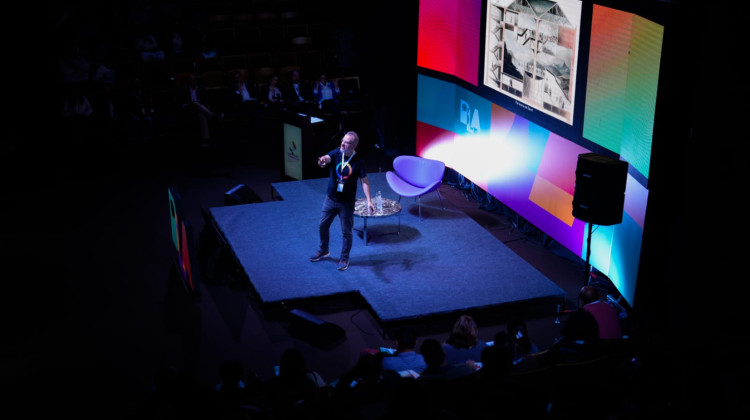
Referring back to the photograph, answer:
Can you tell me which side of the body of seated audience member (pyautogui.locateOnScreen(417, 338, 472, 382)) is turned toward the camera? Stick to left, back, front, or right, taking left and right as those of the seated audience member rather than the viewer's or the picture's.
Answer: back

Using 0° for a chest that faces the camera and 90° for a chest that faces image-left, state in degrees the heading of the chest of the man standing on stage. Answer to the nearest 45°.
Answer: approximately 45°

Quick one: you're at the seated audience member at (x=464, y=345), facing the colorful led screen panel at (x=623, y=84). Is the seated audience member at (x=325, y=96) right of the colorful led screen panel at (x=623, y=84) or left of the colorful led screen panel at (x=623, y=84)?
left

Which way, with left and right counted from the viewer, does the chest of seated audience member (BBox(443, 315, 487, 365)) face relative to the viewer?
facing away from the viewer

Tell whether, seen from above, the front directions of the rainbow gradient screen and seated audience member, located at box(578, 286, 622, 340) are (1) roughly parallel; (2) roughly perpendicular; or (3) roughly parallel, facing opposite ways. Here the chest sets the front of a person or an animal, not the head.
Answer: roughly perpendicular

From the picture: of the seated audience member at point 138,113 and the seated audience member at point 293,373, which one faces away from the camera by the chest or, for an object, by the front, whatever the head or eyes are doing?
the seated audience member at point 293,373

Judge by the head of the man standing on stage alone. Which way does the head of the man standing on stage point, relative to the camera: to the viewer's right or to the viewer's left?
to the viewer's left

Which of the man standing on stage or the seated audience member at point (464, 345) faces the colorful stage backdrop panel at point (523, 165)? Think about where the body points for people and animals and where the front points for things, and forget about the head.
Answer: the seated audience member

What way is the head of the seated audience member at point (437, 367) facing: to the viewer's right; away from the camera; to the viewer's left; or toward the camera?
away from the camera

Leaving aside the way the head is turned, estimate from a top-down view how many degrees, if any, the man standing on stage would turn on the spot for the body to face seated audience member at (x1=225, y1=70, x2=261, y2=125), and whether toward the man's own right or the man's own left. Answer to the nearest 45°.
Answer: approximately 135° to the man's own right

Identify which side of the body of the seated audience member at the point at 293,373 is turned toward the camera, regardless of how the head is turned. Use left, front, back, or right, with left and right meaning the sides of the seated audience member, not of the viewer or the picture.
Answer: back

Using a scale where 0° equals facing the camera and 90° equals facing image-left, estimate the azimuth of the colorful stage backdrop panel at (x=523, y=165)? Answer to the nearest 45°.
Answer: approximately 45°

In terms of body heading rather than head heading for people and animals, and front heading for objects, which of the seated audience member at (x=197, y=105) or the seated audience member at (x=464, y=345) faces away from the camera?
the seated audience member at (x=464, y=345)

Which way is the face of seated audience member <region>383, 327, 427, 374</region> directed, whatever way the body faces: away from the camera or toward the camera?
away from the camera
